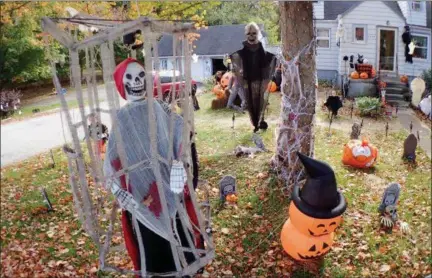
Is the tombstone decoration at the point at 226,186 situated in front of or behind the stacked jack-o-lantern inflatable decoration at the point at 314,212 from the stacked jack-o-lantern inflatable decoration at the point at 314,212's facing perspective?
behind

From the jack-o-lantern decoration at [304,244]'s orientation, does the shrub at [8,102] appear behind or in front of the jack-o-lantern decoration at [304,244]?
behind

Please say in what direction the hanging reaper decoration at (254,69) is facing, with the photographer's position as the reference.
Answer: facing the viewer

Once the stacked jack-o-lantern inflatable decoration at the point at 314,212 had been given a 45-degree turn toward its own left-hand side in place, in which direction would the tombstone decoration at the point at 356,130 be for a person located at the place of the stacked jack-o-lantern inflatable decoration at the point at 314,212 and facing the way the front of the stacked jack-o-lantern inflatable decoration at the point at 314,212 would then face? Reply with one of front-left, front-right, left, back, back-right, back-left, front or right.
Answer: left

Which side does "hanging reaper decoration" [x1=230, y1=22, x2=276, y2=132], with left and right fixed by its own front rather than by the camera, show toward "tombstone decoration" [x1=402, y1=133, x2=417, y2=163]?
left

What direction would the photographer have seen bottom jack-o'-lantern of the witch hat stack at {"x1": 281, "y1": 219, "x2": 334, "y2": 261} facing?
facing the viewer and to the right of the viewer

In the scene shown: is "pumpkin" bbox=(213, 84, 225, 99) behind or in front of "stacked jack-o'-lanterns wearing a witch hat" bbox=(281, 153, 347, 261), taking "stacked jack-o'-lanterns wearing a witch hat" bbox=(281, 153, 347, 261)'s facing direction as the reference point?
behind

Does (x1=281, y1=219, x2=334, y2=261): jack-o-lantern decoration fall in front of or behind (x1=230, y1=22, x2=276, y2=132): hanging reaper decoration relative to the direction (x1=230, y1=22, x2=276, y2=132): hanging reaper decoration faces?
in front

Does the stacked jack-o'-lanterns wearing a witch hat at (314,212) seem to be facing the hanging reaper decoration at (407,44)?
no

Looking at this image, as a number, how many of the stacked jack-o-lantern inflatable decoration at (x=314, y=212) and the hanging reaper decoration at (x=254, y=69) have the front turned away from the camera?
0

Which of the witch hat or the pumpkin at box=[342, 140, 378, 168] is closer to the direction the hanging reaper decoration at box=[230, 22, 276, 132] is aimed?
the witch hat

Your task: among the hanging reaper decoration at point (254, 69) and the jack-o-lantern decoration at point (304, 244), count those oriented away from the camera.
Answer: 0

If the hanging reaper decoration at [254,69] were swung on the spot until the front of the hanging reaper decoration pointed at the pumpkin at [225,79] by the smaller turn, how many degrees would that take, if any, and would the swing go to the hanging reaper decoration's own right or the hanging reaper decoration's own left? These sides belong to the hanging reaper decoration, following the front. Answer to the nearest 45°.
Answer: approximately 180°

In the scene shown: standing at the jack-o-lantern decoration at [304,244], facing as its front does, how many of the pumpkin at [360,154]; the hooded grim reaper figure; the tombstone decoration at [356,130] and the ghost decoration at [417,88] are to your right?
1

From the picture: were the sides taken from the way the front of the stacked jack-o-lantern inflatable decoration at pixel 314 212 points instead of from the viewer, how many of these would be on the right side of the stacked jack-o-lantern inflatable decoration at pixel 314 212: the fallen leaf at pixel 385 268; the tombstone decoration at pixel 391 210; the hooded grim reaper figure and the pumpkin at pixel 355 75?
1

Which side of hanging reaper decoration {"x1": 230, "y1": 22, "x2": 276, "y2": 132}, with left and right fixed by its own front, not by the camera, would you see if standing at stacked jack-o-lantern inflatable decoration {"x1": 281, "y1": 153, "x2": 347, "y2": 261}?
front

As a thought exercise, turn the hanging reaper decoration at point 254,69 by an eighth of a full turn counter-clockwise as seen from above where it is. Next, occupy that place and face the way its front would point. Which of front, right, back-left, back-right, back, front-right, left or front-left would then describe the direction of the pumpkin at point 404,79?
left

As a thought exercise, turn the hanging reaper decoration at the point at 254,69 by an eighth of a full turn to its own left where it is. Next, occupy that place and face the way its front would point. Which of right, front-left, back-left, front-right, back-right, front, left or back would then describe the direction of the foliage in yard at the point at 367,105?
left

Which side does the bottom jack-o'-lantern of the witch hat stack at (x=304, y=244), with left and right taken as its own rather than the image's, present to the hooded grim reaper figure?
right

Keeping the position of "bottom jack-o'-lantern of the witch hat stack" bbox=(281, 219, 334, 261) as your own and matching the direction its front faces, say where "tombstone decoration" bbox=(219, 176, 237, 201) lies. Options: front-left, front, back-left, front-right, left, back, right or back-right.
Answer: back
